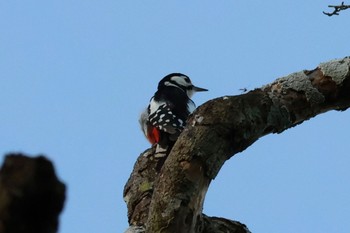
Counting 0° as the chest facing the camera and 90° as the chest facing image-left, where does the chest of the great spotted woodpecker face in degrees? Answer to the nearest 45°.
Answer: approximately 225°
